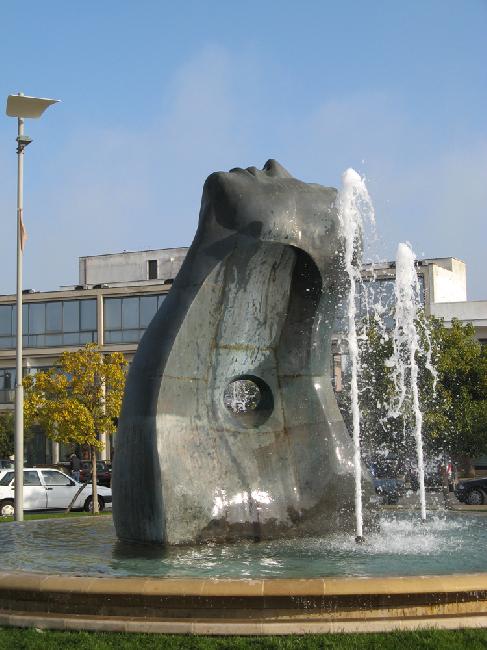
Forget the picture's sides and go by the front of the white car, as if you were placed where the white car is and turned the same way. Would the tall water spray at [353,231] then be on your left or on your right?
on your right

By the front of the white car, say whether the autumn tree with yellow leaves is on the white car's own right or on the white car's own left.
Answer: on the white car's own left

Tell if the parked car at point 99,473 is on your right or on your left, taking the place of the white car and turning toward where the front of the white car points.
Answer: on your left

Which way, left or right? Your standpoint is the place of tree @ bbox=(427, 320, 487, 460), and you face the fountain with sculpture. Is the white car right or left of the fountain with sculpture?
right

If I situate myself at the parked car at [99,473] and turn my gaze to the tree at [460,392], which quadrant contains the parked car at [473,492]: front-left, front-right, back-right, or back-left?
front-right

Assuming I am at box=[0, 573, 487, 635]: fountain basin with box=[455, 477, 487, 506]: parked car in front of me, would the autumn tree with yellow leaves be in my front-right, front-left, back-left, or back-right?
front-left

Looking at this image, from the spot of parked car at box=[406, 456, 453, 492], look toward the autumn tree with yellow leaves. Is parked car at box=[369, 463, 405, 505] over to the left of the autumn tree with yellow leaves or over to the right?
left

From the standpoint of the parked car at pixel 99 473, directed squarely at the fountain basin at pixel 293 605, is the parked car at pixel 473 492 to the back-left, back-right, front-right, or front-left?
front-left

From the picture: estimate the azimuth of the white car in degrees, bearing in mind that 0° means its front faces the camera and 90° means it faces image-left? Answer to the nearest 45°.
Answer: approximately 270°

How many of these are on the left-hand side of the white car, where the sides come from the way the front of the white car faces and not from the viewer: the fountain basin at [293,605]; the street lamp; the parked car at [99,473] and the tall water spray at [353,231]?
1

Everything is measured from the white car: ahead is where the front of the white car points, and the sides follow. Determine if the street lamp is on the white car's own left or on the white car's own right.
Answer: on the white car's own right

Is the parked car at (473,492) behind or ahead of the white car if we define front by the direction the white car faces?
ahead

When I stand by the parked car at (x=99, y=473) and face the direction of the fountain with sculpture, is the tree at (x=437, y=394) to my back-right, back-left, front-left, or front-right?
front-left

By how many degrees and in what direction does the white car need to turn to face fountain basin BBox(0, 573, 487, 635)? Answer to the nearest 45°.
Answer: approximately 90° to its right

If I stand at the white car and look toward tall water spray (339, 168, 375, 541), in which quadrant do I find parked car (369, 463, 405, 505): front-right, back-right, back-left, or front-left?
front-left
